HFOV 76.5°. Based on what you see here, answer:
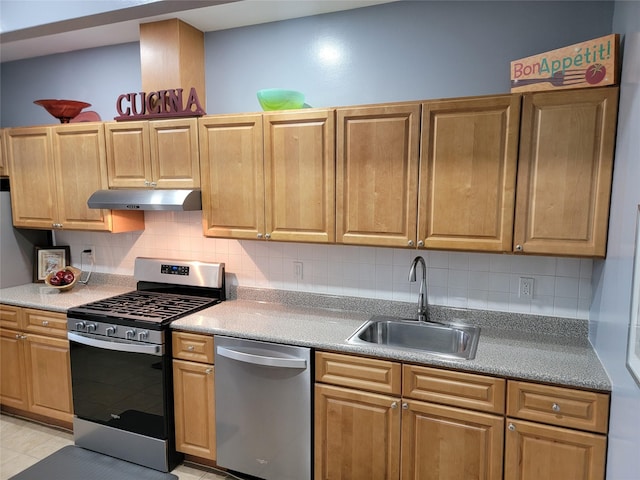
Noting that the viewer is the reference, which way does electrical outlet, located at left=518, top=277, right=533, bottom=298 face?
facing the viewer

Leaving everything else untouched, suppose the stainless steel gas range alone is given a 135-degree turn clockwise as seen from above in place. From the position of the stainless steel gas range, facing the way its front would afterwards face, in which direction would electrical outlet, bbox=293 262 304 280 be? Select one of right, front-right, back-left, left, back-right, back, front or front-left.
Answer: right

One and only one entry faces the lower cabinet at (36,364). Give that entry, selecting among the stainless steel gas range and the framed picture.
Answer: the framed picture

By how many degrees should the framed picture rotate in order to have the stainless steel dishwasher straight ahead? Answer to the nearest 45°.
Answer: approximately 45° to its left

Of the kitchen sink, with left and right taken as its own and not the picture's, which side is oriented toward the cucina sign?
right

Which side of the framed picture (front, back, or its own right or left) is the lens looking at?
front

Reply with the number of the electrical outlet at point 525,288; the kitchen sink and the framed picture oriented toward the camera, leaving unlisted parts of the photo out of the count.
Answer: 3

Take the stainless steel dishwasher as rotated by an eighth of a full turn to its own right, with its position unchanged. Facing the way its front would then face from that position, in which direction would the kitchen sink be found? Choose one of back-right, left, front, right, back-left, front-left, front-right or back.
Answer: back

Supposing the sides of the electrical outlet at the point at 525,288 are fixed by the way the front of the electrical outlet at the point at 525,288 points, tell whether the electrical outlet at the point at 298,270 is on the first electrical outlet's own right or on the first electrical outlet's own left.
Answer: on the first electrical outlet's own right

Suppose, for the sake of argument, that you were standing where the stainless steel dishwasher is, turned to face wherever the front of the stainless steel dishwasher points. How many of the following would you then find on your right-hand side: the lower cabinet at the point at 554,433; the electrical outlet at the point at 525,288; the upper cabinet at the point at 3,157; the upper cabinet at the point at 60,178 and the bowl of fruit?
3

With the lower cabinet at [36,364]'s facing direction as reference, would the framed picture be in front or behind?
behind

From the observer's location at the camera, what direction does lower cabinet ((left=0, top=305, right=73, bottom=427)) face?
facing the viewer and to the left of the viewer

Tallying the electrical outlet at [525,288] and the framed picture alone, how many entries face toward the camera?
2

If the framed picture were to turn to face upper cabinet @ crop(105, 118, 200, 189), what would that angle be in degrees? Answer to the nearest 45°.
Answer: approximately 45° to its left
